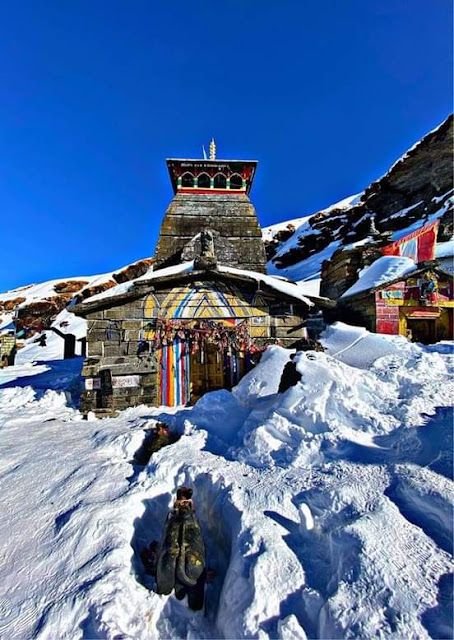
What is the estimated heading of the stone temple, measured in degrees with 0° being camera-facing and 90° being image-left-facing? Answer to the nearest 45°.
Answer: approximately 0°
